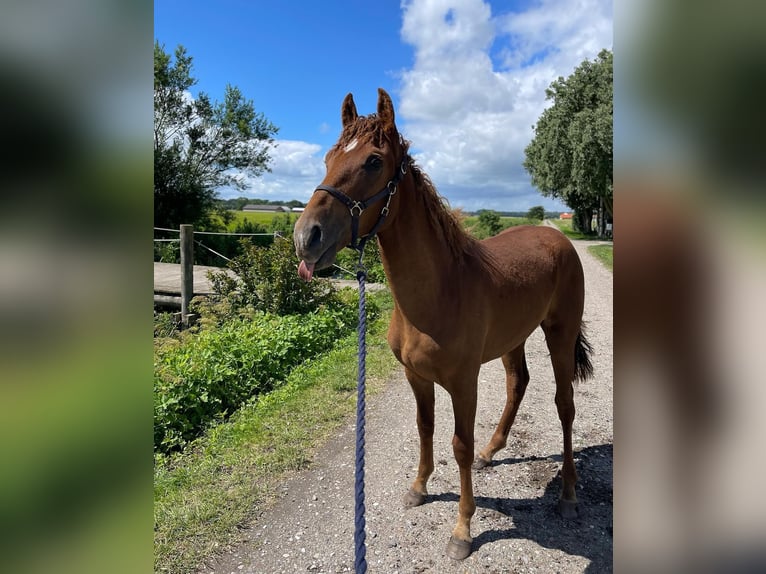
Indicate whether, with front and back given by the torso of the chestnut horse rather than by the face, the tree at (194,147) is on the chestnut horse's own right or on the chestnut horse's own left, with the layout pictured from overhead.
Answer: on the chestnut horse's own right

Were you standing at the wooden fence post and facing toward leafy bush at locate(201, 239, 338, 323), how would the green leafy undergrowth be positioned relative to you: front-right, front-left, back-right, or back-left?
front-right

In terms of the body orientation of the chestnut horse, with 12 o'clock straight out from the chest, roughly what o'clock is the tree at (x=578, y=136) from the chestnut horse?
The tree is roughly at 5 o'clock from the chestnut horse.

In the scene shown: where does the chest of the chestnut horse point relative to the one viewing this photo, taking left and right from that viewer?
facing the viewer and to the left of the viewer

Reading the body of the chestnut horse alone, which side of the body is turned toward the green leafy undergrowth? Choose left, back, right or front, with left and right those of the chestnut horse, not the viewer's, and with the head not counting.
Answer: right

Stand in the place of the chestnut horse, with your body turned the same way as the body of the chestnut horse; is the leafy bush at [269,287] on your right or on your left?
on your right

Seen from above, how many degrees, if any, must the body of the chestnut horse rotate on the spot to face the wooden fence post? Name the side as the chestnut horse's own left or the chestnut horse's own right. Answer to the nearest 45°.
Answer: approximately 90° to the chestnut horse's own right
